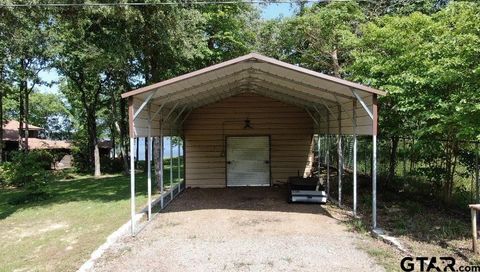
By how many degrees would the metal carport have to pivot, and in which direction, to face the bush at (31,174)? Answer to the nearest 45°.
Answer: approximately 135° to its right

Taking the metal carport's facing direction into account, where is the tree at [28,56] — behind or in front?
behind

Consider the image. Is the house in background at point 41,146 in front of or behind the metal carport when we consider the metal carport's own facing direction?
behind

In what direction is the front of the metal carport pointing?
toward the camera

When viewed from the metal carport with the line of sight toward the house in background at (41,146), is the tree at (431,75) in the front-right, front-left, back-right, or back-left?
back-right

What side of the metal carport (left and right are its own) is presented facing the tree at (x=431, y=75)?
left

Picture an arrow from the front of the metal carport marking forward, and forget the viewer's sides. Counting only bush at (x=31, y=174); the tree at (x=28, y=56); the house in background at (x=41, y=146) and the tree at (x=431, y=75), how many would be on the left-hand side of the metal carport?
1
